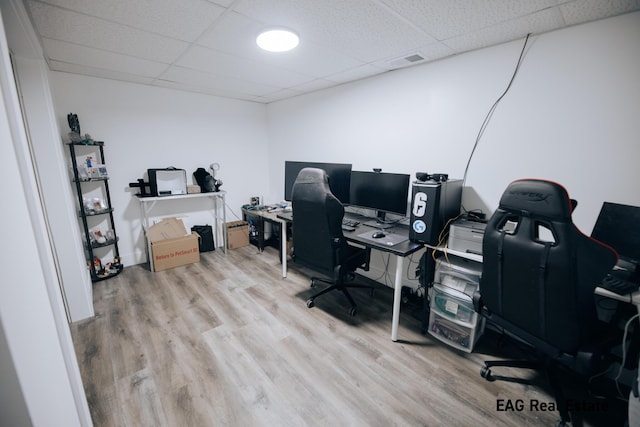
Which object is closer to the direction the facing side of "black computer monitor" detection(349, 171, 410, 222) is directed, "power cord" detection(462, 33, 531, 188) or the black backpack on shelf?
the black backpack on shelf

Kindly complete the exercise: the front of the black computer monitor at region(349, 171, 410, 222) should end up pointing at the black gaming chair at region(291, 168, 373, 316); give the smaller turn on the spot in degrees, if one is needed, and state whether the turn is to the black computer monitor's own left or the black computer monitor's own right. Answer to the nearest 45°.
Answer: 0° — it already faces it

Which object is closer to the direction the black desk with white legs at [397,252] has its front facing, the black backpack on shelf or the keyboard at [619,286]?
the black backpack on shelf

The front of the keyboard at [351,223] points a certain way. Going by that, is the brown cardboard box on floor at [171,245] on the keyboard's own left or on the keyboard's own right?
on the keyboard's own right

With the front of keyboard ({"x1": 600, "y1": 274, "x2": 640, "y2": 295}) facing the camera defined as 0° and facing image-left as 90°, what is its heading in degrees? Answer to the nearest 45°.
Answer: approximately 45°

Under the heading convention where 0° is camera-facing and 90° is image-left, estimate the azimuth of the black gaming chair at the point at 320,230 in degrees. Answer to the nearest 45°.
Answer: approximately 225°

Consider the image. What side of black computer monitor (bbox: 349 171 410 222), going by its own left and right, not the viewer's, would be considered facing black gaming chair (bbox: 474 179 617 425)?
left

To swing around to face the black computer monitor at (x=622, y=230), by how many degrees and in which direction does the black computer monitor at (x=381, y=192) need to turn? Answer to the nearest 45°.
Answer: approximately 90° to its left

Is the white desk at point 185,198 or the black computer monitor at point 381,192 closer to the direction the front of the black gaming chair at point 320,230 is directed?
the black computer monitor

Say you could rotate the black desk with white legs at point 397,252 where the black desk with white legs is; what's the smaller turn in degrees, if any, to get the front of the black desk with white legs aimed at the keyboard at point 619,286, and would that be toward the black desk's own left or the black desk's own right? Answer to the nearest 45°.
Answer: approximately 90° to the black desk's own left

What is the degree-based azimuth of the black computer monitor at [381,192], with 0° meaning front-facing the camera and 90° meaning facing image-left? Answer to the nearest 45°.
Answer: approximately 45°
